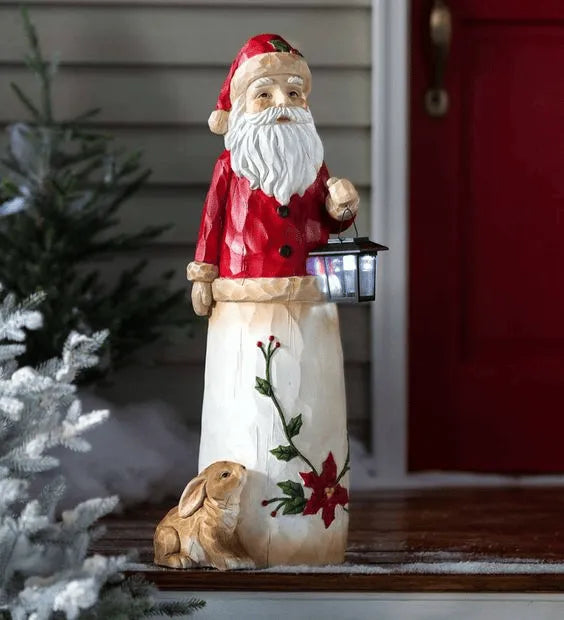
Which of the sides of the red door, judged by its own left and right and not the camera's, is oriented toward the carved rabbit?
front

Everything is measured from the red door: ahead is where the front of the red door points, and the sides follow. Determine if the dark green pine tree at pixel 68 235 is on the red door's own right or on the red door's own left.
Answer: on the red door's own right

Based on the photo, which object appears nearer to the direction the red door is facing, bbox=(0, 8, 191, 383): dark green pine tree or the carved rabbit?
the carved rabbit

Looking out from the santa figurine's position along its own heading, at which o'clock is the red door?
The red door is roughly at 7 o'clock from the santa figurine.

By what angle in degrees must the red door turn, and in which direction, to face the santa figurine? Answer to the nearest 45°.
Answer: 0° — it already faces it

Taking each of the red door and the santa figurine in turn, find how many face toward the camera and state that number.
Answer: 2

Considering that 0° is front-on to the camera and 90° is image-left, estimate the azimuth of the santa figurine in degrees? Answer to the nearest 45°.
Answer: approximately 0°

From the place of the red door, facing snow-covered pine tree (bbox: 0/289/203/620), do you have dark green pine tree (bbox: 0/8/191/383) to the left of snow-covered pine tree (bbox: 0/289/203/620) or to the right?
right

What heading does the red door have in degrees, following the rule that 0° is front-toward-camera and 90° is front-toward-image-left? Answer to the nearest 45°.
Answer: approximately 0°
